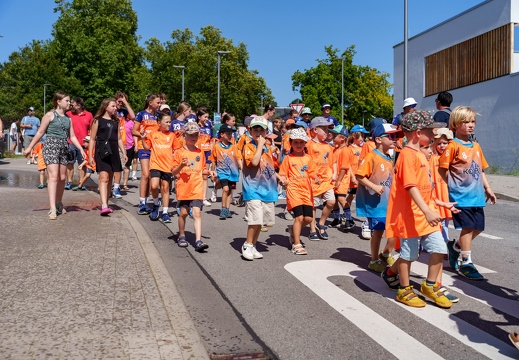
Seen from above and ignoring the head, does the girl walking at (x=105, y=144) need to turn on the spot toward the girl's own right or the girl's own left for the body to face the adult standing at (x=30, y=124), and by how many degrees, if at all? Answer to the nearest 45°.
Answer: approximately 180°

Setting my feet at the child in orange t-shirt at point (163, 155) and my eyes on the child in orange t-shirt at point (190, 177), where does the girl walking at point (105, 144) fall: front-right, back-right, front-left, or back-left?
back-right

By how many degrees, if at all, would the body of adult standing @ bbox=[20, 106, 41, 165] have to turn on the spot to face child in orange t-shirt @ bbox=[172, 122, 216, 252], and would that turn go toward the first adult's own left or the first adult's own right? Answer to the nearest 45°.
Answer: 0° — they already face them

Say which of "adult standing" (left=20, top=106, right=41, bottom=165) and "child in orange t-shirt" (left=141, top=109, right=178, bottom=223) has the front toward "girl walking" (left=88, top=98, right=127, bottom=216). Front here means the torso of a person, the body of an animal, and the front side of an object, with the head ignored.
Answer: "adult standing" (left=20, top=106, right=41, bottom=165)
